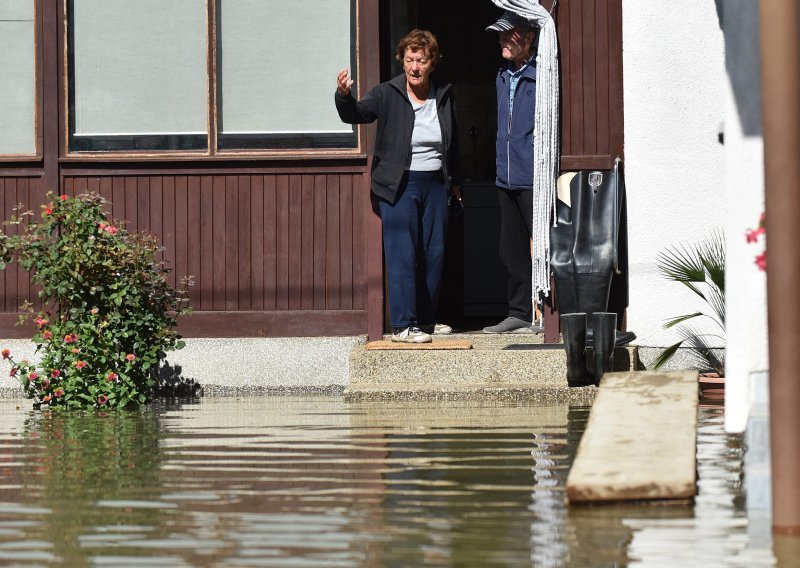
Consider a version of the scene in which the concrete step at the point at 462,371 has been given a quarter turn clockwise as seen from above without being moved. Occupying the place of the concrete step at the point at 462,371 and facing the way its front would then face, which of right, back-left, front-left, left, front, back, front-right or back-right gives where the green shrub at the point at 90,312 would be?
front

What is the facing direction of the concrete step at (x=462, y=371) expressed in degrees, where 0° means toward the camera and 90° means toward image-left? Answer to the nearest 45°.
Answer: approximately 0°

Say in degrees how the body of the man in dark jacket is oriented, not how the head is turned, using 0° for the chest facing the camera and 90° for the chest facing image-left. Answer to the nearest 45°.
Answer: approximately 45°

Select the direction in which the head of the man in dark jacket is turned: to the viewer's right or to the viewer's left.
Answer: to the viewer's left

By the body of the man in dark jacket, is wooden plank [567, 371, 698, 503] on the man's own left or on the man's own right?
on the man's own left
